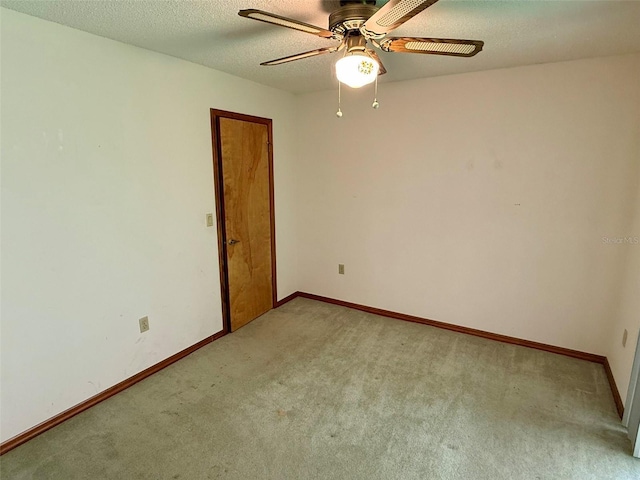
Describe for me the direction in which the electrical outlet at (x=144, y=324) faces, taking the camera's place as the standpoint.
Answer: facing the viewer and to the right of the viewer

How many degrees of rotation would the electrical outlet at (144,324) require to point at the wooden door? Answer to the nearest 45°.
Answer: approximately 90° to its left
